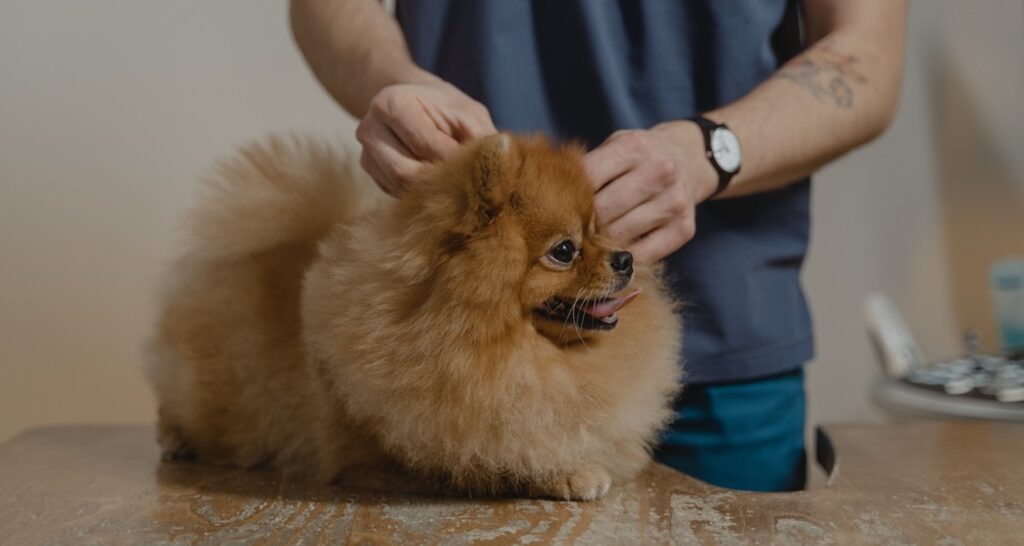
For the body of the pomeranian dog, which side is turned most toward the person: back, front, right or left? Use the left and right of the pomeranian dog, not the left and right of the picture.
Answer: left

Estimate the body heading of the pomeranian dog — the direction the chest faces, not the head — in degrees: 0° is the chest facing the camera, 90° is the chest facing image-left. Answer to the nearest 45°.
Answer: approximately 315°

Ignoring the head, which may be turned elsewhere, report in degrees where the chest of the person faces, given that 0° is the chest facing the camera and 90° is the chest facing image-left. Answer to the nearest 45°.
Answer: approximately 0°
